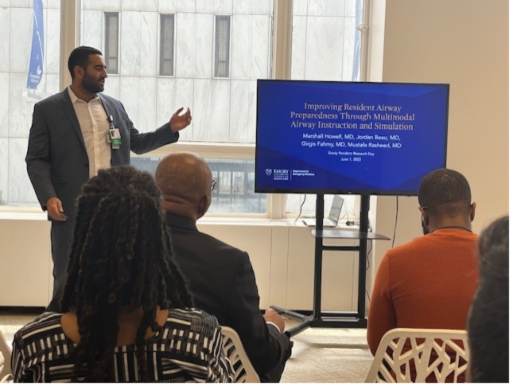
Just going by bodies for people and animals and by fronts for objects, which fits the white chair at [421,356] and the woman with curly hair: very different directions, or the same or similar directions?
same or similar directions

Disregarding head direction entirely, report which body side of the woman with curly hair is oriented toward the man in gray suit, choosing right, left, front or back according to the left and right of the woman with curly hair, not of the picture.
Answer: front

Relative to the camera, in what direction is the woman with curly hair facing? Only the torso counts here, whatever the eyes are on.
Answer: away from the camera

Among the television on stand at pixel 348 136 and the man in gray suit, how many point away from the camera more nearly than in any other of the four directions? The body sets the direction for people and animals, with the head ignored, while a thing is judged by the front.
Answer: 0

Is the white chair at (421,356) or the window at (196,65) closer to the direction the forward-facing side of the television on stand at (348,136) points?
the white chair

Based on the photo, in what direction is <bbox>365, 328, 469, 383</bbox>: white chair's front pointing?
away from the camera

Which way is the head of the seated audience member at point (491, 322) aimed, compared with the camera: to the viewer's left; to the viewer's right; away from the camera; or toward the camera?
away from the camera

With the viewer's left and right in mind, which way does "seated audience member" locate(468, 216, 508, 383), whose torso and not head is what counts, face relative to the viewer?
facing away from the viewer

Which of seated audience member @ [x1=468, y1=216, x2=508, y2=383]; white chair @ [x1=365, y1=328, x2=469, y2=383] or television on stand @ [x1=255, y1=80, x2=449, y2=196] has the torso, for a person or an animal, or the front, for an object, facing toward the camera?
the television on stand

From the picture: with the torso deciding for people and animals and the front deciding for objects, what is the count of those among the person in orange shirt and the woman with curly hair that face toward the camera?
0

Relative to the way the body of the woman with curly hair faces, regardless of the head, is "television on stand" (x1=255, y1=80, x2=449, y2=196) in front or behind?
in front

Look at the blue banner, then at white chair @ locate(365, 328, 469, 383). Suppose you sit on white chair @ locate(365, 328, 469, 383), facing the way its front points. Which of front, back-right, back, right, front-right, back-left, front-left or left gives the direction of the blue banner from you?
front-left

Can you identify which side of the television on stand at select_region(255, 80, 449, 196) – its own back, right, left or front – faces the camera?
front

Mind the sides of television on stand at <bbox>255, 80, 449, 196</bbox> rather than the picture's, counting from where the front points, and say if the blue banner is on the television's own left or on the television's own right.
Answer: on the television's own right

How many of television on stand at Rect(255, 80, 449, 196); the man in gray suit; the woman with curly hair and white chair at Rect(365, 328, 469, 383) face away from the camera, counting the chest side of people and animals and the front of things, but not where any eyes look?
2

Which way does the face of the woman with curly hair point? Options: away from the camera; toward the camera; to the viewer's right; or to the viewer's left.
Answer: away from the camera

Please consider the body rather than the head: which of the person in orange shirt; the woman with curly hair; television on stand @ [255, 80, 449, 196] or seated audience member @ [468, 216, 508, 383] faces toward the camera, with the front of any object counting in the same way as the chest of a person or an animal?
the television on stand

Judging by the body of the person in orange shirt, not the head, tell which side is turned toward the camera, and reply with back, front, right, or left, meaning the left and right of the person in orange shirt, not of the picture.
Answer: back
